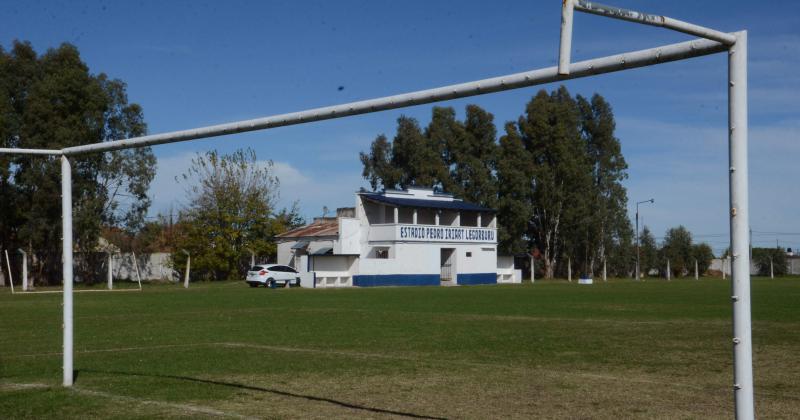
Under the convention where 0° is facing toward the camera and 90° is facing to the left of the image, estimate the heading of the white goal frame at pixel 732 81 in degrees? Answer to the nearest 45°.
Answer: approximately 225°
